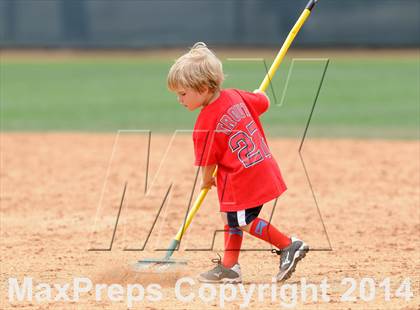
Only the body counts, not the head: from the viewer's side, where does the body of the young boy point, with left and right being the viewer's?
facing away from the viewer and to the left of the viewer
